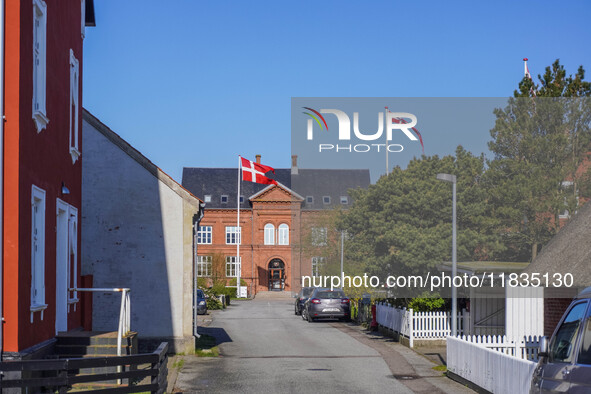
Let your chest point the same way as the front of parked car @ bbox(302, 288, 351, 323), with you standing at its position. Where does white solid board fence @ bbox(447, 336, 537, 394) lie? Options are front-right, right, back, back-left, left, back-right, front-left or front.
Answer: back

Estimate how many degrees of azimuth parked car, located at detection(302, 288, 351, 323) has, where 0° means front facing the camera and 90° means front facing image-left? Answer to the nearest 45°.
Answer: approximately 180°

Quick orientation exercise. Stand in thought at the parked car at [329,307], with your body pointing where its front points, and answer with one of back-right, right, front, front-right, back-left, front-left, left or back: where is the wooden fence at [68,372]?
back

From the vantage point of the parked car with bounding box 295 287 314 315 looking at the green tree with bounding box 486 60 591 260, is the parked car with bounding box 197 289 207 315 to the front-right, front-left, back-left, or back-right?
back-right

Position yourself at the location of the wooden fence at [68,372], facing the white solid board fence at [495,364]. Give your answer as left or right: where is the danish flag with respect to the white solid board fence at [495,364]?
left

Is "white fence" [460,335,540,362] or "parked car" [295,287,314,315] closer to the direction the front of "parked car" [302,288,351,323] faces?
the parked car

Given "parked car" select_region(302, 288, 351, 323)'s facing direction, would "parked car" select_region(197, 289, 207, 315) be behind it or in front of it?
in front

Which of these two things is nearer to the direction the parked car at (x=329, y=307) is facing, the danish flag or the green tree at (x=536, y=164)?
the danish flag
